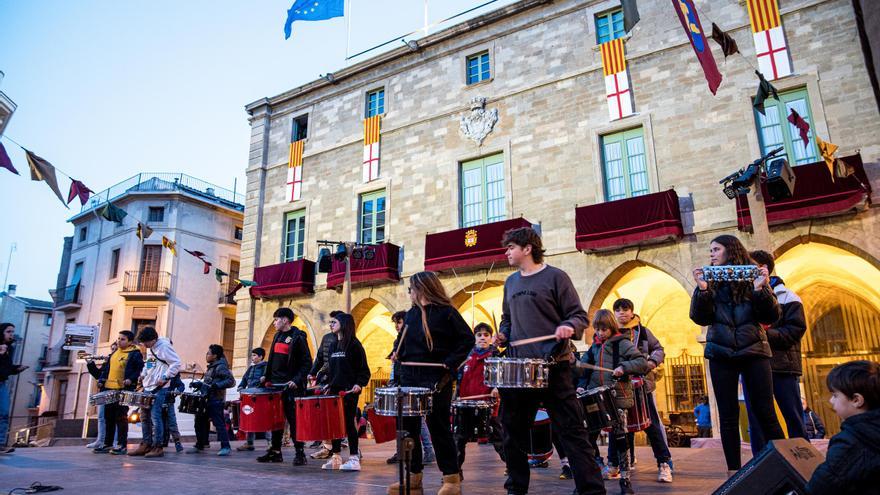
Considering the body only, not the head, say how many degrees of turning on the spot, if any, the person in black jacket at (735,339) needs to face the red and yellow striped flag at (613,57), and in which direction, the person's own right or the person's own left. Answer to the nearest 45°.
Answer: approximately 180°

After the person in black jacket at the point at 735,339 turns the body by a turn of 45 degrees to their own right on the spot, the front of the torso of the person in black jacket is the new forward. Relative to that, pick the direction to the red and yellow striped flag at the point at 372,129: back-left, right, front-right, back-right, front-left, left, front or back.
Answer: right

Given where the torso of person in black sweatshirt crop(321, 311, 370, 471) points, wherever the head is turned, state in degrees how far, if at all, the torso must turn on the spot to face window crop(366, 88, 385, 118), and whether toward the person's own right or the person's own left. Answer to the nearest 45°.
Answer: approximately 135° to the person's own right

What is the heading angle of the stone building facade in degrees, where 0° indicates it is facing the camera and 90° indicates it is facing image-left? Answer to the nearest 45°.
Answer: approximately 45°

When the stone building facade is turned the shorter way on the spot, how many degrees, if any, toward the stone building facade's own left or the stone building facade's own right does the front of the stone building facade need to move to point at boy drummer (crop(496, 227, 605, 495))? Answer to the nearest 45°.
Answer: approximately 45° to the stone building facade's own left

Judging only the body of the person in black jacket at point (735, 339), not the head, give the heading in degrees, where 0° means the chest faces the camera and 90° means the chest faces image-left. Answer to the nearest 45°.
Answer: approximately 0°

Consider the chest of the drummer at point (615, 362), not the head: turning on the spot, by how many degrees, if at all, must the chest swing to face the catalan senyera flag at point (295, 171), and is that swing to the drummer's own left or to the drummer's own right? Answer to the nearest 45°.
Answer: approximately 90° to the drummer's own right
